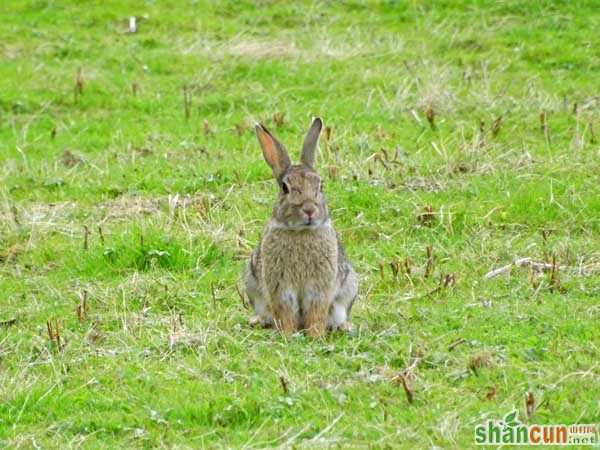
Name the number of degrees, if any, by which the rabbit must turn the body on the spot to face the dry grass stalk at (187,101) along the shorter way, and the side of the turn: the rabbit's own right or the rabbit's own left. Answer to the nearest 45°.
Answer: approximately 180°

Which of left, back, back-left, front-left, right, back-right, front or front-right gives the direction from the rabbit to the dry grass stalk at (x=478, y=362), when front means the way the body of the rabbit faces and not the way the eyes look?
front-left

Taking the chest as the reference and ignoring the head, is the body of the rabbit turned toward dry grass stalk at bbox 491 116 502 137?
no

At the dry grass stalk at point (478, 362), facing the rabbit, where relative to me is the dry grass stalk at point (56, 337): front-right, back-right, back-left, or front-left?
front-left

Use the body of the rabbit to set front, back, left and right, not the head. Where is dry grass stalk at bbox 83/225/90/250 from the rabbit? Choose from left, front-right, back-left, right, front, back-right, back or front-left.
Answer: back-right

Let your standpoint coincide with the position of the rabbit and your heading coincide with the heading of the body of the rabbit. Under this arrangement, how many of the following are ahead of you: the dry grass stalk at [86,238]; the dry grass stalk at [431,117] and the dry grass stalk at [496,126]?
0

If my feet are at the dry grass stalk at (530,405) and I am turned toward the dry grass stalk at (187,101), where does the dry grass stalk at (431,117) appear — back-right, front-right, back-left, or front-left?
front-right

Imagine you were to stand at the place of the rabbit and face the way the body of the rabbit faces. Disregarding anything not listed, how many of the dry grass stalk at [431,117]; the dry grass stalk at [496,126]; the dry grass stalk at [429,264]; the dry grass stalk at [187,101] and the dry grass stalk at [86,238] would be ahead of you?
0

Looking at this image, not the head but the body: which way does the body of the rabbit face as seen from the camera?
toward the camera

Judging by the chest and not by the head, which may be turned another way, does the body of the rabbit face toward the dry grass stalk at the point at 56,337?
no

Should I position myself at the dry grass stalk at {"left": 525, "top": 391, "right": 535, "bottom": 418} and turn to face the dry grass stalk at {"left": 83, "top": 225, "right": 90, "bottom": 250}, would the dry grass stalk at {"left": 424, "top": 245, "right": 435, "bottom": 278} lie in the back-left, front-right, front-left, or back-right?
front-right

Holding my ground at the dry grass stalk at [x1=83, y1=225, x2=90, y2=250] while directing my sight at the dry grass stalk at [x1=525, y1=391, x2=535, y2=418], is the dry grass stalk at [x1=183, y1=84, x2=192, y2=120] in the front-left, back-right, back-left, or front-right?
back-left

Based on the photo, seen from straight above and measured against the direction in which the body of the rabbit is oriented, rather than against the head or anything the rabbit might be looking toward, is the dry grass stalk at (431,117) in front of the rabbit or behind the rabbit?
behind

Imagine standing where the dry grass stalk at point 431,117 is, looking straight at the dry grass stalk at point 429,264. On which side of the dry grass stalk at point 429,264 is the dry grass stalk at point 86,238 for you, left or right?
right
